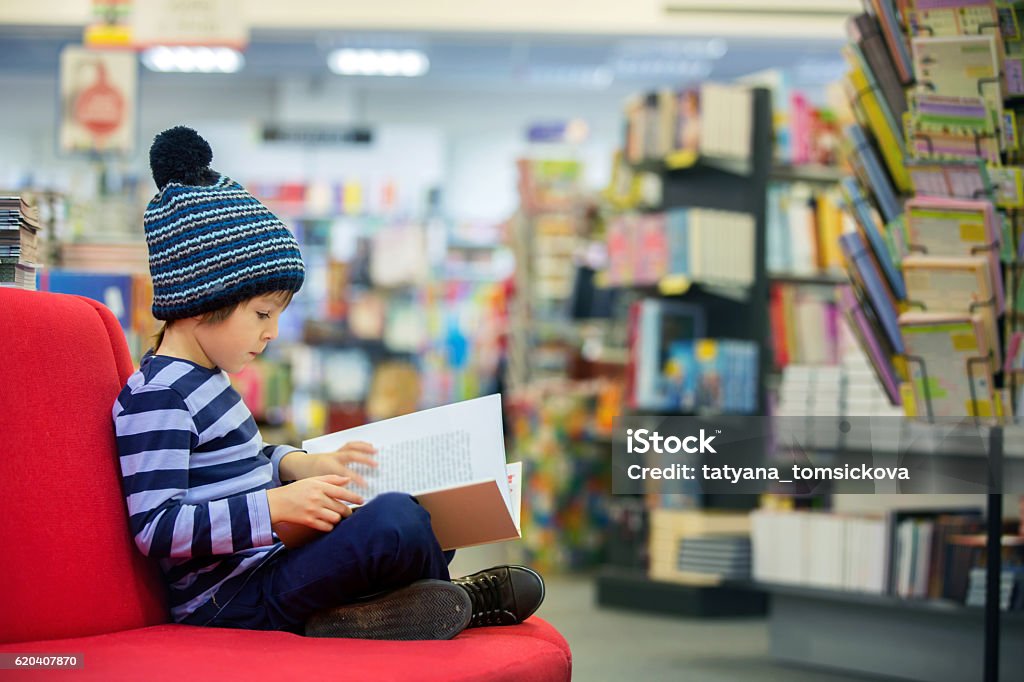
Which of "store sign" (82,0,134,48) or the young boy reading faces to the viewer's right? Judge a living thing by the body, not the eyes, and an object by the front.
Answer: the young boy reading

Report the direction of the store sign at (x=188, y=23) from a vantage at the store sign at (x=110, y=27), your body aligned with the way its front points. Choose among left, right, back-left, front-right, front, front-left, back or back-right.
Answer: front-left

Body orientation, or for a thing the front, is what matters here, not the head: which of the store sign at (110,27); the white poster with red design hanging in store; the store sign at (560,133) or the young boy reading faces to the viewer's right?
the young boy reading

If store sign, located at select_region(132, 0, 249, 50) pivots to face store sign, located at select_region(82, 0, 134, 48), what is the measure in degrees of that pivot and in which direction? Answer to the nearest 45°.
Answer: approximately 135° to its right

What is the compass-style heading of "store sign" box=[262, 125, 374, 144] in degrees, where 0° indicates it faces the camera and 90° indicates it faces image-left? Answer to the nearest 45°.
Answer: approximately 0°

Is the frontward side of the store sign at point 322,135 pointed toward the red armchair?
yes

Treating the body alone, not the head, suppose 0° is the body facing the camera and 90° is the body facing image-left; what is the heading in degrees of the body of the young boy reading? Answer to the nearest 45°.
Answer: approximately 270°

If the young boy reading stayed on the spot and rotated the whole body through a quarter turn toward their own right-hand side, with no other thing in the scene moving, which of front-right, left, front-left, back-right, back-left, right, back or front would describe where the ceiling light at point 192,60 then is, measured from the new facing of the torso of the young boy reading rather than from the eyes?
back

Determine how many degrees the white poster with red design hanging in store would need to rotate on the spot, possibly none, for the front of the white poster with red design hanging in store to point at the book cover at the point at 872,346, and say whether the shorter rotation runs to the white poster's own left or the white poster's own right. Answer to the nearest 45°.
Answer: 0° — it already faces it

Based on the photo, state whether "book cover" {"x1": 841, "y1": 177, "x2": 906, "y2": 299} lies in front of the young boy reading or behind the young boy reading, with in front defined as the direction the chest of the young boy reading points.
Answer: in front

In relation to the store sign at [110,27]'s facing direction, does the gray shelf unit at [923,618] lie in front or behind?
in front

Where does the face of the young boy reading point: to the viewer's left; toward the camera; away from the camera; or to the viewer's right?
to the viewer's right

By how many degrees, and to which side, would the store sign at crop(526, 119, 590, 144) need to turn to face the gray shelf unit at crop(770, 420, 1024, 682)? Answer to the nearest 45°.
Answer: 0° — it already faces it

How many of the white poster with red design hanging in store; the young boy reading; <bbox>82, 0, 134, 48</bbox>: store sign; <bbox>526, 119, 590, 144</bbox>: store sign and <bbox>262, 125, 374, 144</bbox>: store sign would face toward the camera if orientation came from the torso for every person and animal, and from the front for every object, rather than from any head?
4
